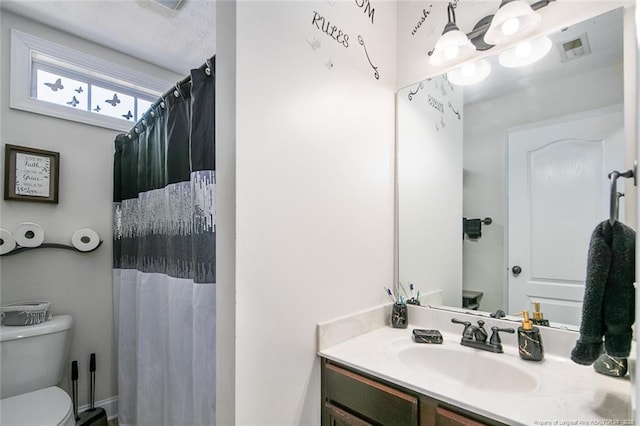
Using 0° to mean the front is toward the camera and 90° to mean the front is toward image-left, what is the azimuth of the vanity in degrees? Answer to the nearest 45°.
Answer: approximately 45°

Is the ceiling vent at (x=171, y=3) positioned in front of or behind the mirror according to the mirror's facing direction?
in front

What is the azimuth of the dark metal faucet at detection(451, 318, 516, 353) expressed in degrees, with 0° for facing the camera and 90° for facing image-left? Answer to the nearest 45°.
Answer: approximately 45°

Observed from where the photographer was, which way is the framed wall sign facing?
facing the viewer and to the right of the viewer

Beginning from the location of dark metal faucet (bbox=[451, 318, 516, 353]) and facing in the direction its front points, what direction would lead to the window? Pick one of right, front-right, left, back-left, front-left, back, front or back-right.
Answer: front-right

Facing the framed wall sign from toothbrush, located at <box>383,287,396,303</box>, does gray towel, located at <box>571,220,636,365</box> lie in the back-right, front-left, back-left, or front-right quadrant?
back-left

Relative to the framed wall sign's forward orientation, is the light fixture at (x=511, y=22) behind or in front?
in front

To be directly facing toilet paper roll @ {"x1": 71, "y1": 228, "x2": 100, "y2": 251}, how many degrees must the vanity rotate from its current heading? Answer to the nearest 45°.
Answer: approximately 45° to its right
